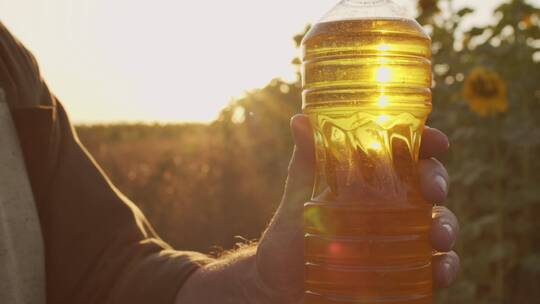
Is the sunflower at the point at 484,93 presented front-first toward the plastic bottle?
yes

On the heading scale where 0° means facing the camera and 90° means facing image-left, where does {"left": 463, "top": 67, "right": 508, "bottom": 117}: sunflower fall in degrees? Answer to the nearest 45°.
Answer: approximately 0°

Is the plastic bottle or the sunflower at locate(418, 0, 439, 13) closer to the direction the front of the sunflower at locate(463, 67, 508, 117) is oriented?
the plastic bottle
